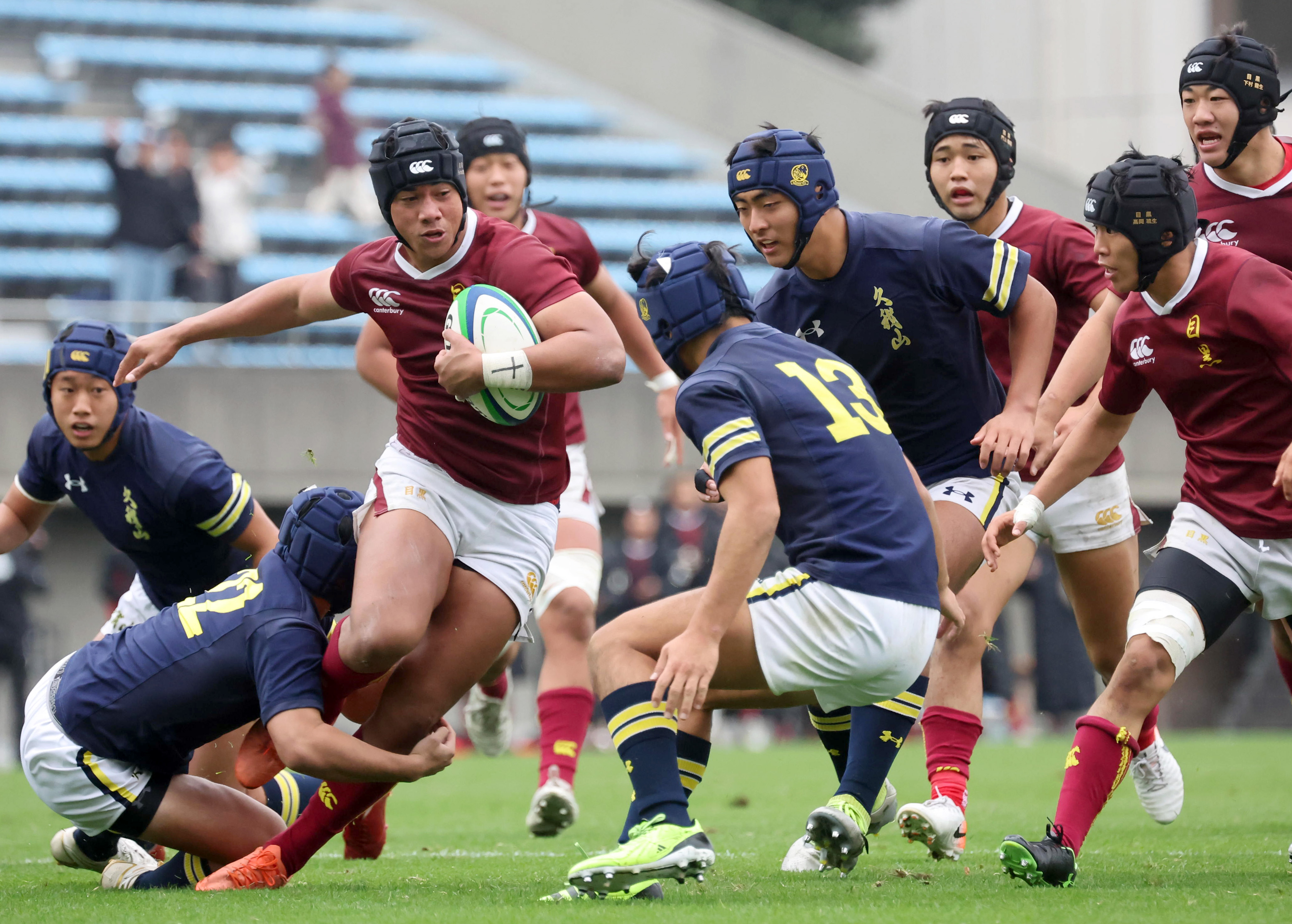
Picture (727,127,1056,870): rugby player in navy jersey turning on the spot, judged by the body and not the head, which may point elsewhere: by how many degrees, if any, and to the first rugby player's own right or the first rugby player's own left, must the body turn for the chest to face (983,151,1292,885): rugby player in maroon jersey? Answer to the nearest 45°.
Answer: approximately 90° to the first rugby player's own left

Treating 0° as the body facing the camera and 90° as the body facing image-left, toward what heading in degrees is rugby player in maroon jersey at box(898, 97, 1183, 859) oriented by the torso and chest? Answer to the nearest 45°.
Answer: approximately 45°

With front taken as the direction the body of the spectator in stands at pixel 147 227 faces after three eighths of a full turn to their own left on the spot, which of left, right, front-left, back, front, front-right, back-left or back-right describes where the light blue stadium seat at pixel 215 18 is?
front-left

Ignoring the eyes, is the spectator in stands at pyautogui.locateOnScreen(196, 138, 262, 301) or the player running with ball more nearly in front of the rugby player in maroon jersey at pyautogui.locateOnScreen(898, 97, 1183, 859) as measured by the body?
the player running with ball

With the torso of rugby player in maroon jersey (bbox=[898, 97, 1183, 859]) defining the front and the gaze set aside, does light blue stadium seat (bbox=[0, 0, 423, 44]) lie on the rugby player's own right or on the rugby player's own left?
on the rugby player's own right

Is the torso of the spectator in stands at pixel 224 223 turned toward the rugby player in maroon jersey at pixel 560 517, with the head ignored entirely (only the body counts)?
yes

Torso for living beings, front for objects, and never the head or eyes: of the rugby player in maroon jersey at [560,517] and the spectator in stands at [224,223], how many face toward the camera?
2

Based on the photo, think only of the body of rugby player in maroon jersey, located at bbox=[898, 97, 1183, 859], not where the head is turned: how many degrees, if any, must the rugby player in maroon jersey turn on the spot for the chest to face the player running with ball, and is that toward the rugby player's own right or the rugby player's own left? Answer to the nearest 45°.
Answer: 0° — they already face them

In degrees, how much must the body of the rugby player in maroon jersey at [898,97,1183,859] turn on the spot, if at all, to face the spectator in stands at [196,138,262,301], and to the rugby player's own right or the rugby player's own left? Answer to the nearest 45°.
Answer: approximately 90° to the rugby player's own right

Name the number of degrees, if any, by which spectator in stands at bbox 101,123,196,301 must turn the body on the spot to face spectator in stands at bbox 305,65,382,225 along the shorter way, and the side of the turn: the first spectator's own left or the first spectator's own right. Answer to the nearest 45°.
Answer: approximately 135° to the first spectator's own left

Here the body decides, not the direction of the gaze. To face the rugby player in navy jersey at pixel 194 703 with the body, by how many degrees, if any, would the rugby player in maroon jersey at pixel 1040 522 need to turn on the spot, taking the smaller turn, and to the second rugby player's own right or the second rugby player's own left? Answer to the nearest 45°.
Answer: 0° — they already face them

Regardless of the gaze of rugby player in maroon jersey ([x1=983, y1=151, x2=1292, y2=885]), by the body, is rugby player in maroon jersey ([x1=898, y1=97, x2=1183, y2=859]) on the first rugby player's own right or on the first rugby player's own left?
on the first rugby player's own right

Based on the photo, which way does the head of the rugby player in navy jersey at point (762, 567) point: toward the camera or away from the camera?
away from the camera
